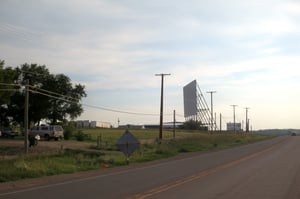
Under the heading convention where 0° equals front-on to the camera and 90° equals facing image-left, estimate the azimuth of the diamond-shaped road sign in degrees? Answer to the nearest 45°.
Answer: approximately 180°
